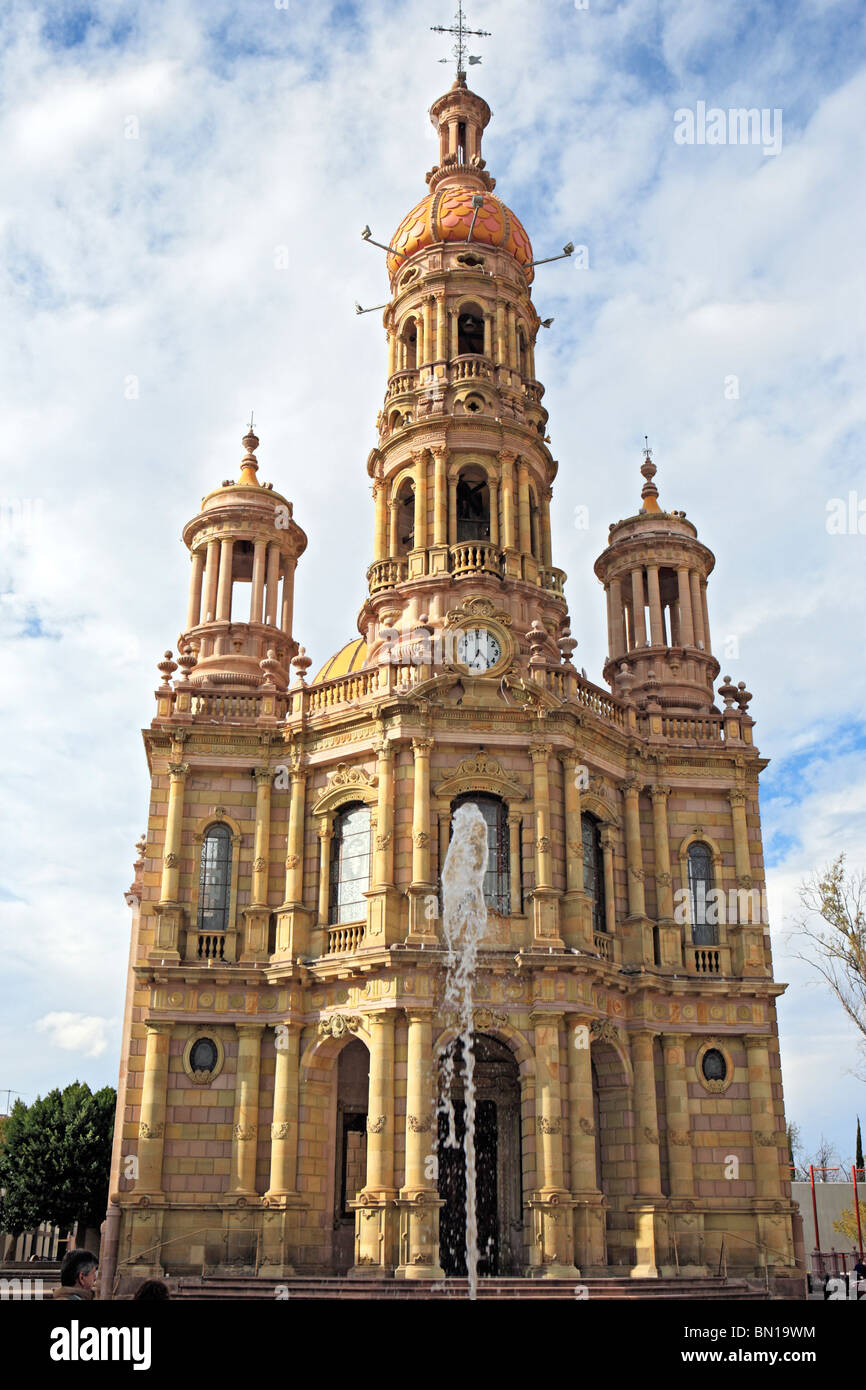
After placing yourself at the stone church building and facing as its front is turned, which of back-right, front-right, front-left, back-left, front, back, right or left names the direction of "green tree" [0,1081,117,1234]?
back-right

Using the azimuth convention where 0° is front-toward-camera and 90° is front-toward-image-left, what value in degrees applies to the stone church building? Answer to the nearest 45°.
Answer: approximately 0°
